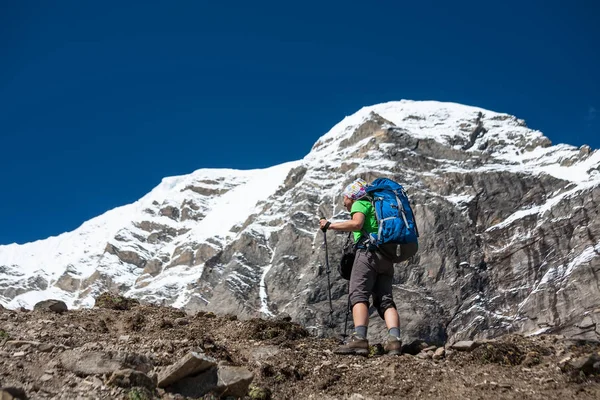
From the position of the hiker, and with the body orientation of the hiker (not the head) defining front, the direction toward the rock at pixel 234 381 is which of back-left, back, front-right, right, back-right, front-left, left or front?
front-left

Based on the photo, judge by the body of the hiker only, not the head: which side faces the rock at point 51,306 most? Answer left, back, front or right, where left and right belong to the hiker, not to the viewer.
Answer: front

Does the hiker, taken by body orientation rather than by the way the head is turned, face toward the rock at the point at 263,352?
yes

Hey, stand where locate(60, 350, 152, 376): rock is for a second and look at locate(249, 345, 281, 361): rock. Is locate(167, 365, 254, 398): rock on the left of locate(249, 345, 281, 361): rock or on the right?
right

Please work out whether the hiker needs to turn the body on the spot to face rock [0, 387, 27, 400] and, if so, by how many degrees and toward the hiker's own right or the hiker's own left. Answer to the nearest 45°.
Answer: approximately 45° to the hiker's own left

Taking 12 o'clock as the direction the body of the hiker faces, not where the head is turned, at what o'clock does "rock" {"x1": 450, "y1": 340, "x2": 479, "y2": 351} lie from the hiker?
The rock is roughly at 6 o'clock from the hiker.

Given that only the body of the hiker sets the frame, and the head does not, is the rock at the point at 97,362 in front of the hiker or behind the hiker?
in front

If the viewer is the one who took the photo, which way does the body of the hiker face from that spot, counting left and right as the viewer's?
facing to the left of the viewer

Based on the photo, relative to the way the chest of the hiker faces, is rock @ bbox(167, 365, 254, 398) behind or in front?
in front
